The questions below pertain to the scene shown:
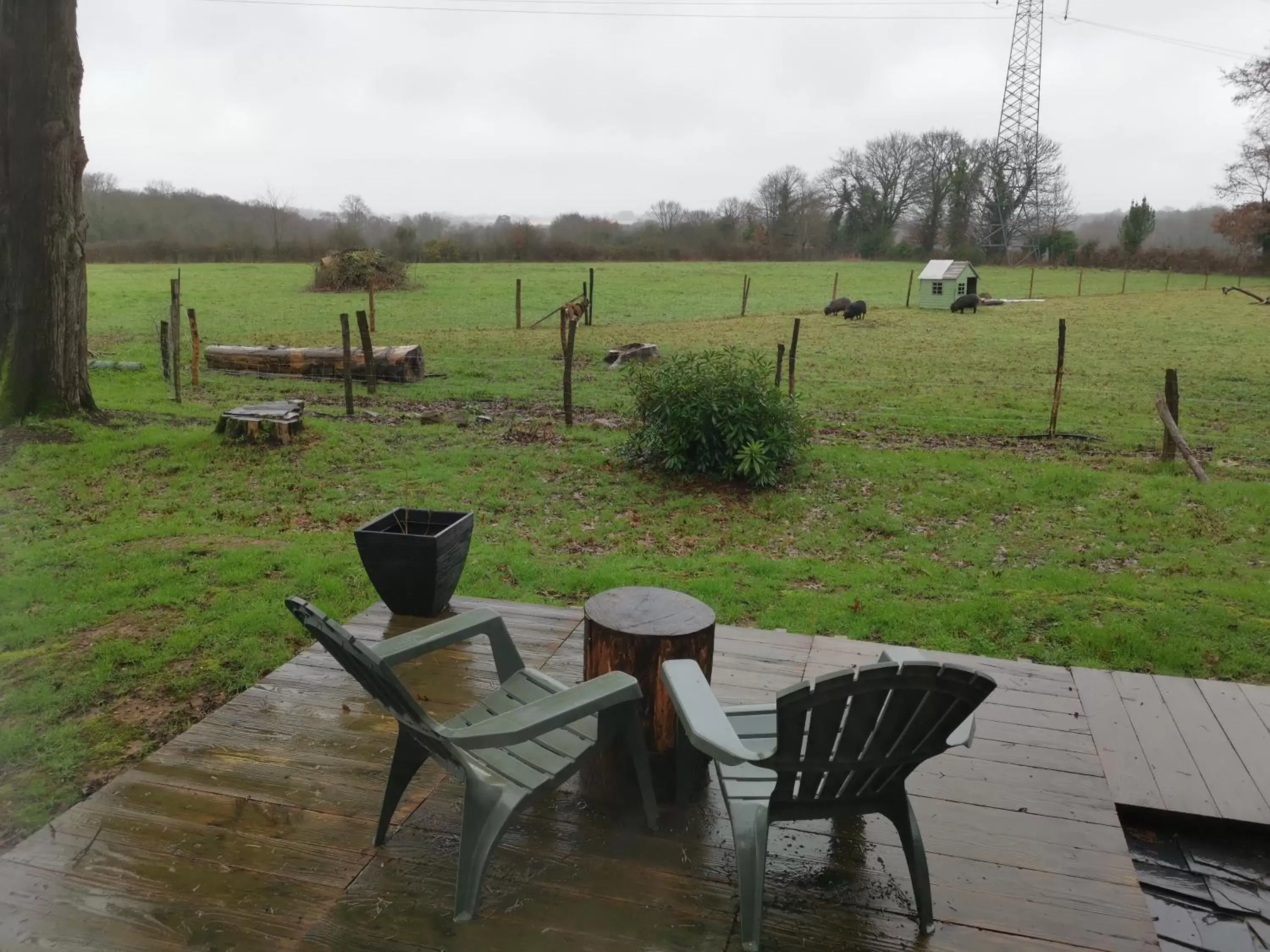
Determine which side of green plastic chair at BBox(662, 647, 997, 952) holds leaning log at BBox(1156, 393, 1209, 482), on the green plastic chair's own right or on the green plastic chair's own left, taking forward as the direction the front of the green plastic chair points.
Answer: on the green plastic chair's own right

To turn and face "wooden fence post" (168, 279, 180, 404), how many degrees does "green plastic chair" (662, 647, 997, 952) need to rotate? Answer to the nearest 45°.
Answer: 0° — it already faces it

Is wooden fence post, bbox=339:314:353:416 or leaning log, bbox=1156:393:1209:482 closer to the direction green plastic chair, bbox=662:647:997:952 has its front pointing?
the wooden fence post

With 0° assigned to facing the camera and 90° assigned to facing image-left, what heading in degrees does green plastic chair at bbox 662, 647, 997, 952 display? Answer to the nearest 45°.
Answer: approximately 135°

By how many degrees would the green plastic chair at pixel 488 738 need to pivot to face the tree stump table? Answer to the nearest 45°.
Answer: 0° — it already faces it

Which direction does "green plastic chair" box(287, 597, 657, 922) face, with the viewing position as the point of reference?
facing away from the viewer and to the right of the viewer
